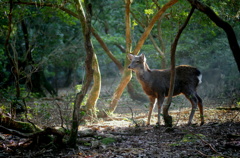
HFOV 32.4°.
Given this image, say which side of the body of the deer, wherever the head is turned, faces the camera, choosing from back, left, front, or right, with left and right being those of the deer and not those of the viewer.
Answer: left

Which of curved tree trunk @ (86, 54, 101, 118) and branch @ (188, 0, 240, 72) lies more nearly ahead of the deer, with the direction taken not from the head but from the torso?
the curved tree trunk
